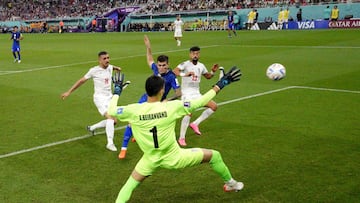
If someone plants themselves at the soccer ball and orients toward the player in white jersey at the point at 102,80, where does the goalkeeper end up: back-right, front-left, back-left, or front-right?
front-left

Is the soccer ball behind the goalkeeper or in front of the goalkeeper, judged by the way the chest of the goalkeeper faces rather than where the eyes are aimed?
in front

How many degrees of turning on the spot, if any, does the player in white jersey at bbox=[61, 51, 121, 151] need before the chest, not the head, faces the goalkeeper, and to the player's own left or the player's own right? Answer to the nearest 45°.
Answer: approximately 45° to the player's own right

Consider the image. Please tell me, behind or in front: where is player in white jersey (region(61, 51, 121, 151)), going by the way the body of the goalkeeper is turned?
in front

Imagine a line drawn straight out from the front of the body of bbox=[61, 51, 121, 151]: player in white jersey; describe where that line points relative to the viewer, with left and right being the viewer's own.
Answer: facing the viewer and to the right of the viewer

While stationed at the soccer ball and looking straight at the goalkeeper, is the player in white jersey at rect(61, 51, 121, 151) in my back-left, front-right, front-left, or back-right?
front-right

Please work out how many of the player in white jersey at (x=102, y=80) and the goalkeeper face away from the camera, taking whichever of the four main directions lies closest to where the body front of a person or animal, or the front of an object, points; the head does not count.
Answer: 1

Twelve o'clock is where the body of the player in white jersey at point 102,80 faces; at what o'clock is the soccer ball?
The soccer ball is roughly at 11 o'clock from the player in white jersey.

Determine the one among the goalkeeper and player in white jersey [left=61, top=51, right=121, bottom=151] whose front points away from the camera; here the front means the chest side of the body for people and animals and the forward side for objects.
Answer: the goalkeeper

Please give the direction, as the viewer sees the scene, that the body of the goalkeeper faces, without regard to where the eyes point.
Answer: away from the camera
